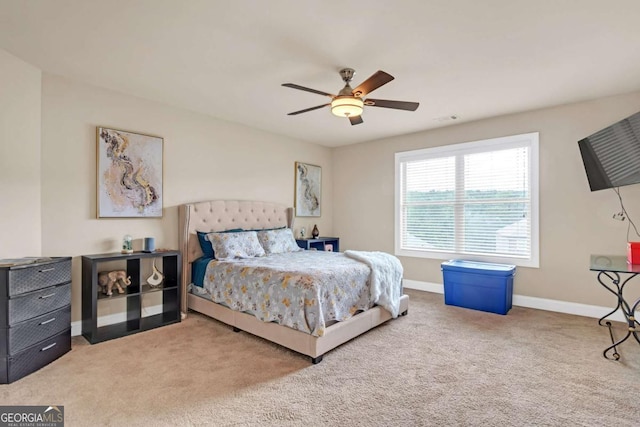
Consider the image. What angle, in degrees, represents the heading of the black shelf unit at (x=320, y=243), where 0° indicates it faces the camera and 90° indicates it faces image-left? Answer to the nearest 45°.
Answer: approximately 315°

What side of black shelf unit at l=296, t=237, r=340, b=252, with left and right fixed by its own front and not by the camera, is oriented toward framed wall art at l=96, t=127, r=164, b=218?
right

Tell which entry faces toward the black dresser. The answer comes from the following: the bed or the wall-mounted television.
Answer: the wall-mounted television

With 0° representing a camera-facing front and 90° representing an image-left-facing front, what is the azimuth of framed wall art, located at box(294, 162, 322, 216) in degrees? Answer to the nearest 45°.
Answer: approximately 315°

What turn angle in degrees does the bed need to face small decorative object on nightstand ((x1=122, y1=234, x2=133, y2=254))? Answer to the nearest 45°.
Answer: approximately 135° to its right

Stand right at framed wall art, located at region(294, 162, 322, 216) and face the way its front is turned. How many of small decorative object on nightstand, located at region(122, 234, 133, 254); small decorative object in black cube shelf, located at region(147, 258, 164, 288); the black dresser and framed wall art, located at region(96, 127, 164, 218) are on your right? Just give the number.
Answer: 4

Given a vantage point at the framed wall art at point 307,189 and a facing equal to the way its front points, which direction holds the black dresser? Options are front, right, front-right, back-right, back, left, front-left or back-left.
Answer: right

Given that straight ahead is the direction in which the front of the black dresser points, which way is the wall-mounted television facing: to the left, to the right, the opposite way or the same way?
the opposite way

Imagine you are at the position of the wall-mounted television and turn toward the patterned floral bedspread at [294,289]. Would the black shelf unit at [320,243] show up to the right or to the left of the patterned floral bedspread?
right

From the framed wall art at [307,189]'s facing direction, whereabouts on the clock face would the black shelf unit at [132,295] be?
The black shelf unit is roughly at 3 o'clock from the framed wall art.

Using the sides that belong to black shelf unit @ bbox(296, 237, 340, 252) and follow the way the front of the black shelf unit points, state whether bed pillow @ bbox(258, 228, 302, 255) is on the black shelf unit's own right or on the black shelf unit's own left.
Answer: on the black shelf unit's own right
